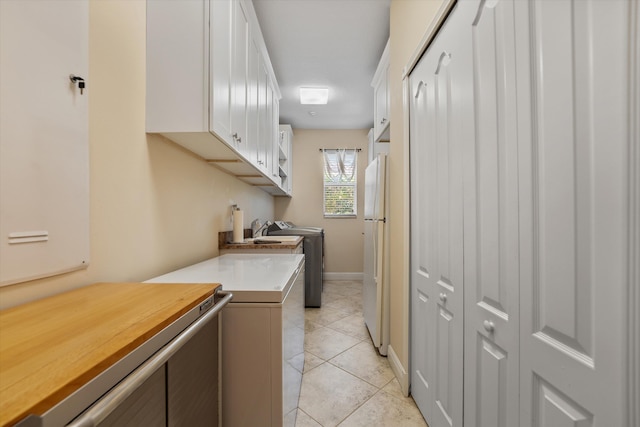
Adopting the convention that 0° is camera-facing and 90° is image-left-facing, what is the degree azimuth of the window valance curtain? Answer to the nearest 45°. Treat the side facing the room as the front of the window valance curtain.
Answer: approximately 0°

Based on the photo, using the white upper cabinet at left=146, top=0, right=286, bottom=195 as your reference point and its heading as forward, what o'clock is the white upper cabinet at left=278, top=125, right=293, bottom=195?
the white upper cabinet at left=278, top=125, right=293, bottom=195 is roughly at 10 o'clock from the white upper cabinet at left=146, top=0, right=286, bottom=195.

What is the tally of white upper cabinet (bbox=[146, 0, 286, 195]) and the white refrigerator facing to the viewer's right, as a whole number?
1

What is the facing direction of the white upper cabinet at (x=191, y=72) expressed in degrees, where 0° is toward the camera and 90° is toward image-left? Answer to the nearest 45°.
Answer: approximately 270°

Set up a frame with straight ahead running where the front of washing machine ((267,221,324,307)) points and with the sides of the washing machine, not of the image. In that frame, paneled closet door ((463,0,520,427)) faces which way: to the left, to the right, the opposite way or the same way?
the opposite way

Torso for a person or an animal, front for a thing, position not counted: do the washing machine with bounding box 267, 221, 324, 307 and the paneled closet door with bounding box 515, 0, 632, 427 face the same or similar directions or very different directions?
very different directions

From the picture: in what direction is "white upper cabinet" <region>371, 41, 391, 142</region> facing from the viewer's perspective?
to the viewer's left

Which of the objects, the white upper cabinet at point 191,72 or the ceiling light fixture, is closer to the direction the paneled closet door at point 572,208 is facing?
the white upper cabinet

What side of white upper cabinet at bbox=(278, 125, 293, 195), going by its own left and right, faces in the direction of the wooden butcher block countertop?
right
